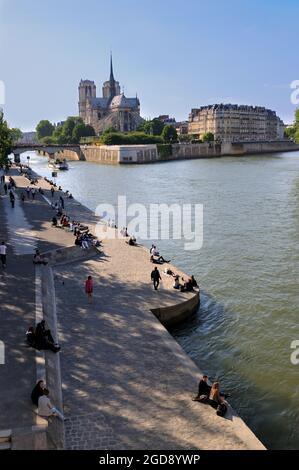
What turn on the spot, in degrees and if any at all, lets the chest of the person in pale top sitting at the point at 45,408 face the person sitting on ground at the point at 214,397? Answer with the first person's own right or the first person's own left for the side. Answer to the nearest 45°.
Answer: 0° — they already face them

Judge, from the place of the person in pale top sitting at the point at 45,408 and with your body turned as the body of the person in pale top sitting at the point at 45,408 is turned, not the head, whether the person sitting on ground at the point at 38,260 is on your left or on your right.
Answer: on your left

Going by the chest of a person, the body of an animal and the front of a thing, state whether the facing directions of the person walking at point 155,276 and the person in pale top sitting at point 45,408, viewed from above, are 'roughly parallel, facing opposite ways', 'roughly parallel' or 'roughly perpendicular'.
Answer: roughly perpendicular

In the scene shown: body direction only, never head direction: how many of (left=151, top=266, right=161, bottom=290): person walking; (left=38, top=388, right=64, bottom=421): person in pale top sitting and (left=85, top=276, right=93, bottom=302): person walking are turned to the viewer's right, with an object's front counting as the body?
1

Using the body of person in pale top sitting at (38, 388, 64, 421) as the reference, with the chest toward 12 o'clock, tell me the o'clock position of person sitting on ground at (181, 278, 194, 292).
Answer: person sitting on ground at (181, 278, 194, 292) is roughly at 10 o'clock from person in pale top sitting at (38, 388, 64, 421).

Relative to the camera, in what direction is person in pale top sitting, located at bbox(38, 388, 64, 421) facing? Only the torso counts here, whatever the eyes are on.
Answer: to the viewer's right

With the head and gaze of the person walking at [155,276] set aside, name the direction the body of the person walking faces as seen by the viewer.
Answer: away from the camera

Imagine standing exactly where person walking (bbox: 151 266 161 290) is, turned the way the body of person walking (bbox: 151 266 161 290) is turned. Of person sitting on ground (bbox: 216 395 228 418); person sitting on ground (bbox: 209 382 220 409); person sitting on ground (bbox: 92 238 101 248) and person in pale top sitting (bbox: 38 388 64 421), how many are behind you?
3
